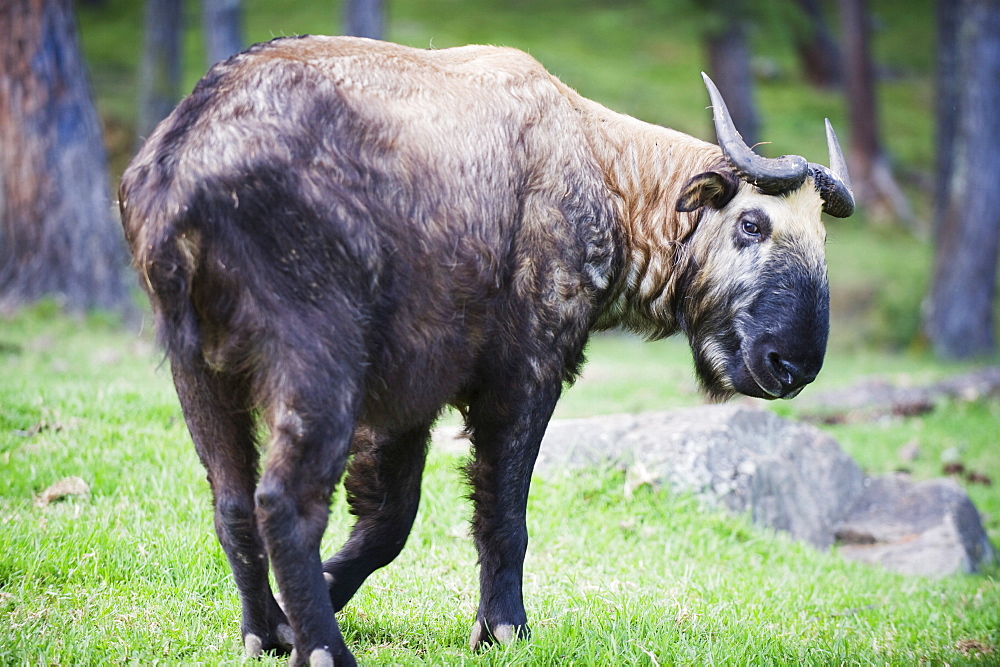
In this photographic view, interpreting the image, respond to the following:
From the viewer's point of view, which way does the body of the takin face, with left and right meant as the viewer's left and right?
facing away from the viewer and to the right of the viewer

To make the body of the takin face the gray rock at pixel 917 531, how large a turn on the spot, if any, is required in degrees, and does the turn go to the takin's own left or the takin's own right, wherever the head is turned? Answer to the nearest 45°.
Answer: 0° — it already faces it

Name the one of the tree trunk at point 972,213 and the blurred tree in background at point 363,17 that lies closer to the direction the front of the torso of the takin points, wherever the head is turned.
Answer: the tree trunk

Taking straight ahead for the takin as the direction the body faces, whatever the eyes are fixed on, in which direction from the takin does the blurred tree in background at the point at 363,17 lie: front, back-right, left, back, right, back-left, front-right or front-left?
front-left

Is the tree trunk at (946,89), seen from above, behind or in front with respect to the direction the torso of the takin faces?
in front

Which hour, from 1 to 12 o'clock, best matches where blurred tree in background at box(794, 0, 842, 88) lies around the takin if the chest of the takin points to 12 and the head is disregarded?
The blurred tree in background is roughly at 11 o'clock from the takin.

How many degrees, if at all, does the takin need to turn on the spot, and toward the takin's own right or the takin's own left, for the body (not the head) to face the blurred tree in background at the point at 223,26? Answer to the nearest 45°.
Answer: approximately 45° to the takin's own left

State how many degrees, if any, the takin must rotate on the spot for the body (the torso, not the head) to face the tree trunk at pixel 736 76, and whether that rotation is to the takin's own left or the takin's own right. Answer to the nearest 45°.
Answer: approximately 45° to the takin's own left

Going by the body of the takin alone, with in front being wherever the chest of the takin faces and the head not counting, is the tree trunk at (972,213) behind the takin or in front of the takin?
in front

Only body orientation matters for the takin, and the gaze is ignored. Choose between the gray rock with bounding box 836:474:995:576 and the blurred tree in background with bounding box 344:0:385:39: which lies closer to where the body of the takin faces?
the gray rock

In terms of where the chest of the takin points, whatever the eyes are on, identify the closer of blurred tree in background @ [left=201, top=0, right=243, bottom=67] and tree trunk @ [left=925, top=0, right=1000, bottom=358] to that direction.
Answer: the tree trunk

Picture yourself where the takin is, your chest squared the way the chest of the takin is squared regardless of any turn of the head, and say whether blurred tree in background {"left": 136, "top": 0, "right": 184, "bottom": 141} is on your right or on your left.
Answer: on your left

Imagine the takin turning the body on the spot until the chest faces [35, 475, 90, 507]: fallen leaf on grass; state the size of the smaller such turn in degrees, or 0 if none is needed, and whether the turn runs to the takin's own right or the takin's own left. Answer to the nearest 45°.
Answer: approximately 90° to the takin's own left
